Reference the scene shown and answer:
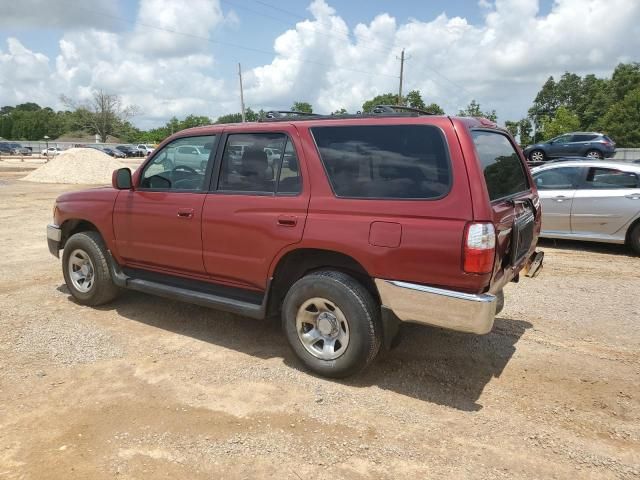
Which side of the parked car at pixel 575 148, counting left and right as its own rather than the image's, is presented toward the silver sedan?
left

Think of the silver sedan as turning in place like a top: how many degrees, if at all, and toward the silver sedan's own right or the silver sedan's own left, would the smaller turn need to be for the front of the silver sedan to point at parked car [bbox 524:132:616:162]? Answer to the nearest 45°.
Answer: approximately 90° to the silver sedan's own right

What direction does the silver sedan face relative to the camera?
to the viewer's left

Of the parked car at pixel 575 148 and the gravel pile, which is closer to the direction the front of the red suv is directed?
the gravel pile

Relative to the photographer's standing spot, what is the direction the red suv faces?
facing away from the viewer and to the left of the viewer

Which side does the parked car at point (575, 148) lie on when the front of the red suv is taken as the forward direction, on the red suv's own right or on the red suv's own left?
on the red suv's own right

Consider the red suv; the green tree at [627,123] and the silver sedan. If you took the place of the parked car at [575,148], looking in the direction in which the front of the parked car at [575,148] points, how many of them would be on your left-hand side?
2

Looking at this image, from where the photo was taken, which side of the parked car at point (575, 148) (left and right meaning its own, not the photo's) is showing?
left

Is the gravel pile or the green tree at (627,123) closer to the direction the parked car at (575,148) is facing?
the gravel pile

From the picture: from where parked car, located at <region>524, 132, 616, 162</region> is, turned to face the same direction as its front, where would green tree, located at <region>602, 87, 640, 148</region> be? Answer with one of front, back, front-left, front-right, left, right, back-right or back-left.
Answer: right

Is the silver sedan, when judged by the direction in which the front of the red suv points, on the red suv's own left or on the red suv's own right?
on the red suv's own right
